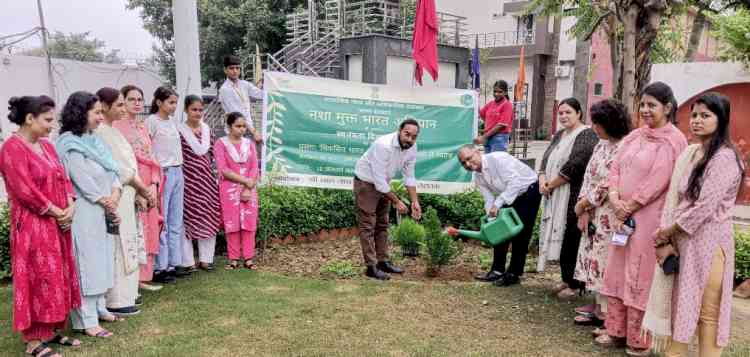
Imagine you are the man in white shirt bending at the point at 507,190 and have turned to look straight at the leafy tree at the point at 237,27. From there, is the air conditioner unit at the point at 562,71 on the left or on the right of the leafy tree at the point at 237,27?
right

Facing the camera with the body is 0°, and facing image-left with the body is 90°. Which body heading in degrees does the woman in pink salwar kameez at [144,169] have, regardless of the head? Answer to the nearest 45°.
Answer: approximately 315°

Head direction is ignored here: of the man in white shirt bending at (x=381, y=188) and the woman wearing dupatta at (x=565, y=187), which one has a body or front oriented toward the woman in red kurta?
the woman wearing dupatta

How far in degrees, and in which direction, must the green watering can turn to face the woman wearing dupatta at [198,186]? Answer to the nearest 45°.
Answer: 0° — it already faces them

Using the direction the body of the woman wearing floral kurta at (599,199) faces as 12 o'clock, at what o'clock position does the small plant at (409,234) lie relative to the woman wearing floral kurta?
The small plant is roughly at 1 o'clock from the woman wearing floral kurta.

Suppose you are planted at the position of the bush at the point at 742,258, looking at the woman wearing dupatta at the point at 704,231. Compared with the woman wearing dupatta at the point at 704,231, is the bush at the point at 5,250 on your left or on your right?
right

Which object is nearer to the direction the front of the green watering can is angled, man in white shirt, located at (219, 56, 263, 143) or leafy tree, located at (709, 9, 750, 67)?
the man in white shirt

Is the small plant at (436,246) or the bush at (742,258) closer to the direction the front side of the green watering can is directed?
the small plant

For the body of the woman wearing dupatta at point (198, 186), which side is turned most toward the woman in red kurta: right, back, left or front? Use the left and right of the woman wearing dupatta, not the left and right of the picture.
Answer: right

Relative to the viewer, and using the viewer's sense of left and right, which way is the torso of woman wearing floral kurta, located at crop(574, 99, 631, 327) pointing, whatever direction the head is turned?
facing to the left of the viewer
